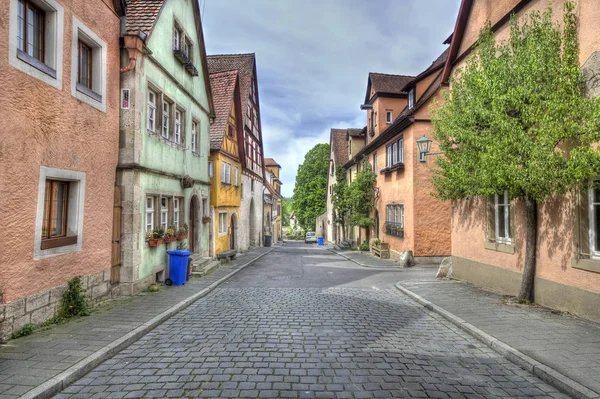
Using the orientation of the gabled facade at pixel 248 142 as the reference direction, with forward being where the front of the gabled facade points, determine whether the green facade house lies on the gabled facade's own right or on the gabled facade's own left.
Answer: on the gabled facade's own right

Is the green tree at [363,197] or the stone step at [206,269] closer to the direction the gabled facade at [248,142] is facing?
the green tree

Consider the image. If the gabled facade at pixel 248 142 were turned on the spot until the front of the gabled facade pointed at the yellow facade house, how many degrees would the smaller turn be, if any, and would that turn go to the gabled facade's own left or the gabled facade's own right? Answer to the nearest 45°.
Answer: approximately 90° to the gabled facade's own right

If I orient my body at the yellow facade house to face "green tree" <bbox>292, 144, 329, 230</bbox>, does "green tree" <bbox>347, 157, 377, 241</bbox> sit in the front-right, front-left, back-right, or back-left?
front-right

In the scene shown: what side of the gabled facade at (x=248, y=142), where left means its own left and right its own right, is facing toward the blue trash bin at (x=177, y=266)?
right

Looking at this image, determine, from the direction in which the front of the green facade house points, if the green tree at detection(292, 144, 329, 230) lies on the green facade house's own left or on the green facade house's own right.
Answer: on the green facade house's own left

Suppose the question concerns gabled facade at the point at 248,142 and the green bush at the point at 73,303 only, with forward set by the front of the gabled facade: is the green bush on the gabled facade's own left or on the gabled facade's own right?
on the gabled facade's own right

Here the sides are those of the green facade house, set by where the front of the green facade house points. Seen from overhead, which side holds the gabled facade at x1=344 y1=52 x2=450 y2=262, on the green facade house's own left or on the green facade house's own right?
on the green facade house's own left

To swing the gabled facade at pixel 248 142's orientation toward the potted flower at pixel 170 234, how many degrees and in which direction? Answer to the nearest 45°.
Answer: approximately 90° to its right

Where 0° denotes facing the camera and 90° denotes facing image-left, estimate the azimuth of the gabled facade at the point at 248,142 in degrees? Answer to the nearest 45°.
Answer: approximately 270°

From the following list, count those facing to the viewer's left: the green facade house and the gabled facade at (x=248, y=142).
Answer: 0

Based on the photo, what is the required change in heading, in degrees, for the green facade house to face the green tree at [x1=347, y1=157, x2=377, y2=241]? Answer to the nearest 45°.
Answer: approximately 90° to its left
